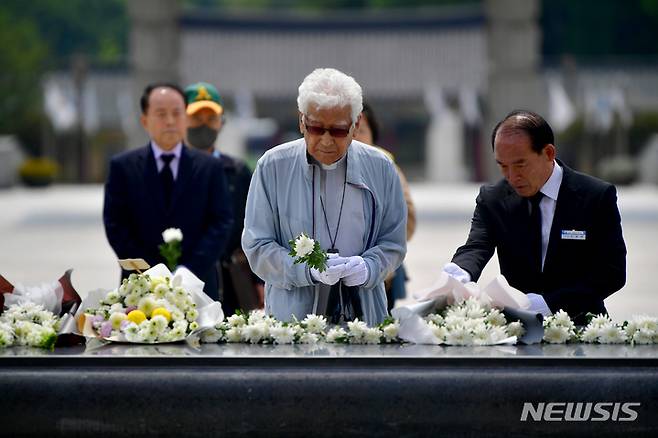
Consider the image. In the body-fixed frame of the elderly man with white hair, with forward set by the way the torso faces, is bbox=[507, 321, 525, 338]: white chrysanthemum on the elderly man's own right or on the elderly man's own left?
on the elderly man's own left

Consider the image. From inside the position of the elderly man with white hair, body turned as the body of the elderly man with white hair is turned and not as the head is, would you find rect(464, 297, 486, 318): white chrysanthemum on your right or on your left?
on your left

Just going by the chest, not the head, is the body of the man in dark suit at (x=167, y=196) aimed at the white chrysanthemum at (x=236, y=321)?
yes

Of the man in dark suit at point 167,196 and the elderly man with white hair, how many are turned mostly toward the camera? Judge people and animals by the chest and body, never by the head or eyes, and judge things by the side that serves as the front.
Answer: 2

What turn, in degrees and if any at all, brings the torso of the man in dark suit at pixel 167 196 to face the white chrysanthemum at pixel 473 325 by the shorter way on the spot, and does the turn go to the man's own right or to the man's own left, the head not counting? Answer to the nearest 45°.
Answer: approximately 45° to the man's own left

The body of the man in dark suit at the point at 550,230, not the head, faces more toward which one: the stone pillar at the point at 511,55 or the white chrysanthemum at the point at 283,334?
the white chrysanthemum

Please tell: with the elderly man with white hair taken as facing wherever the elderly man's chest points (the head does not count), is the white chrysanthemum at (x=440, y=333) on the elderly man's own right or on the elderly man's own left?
on the elderly man's own left
